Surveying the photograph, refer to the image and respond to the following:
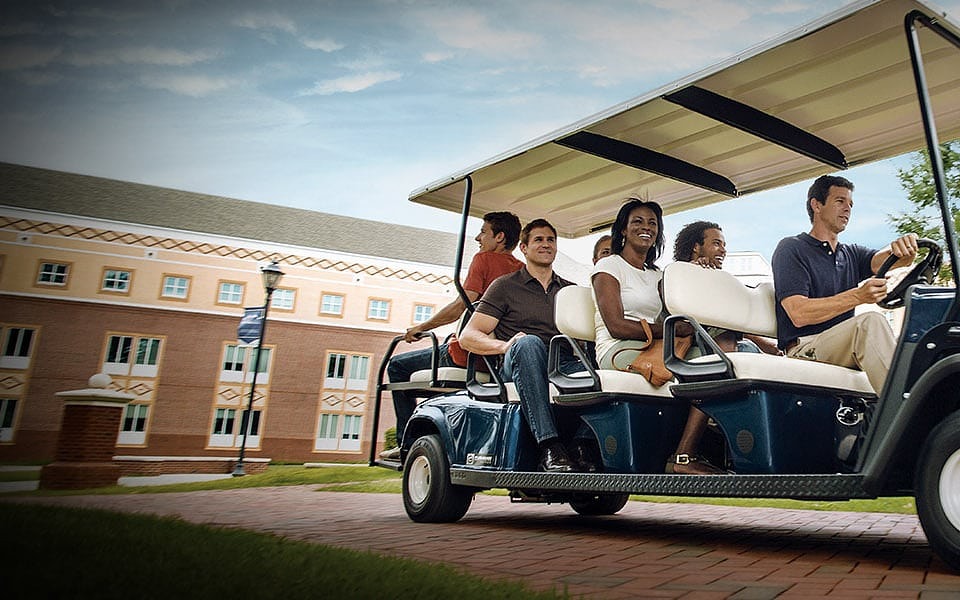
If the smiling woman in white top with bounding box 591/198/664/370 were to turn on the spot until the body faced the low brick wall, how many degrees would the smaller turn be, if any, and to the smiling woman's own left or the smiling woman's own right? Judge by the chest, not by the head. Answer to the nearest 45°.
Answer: approximately 180°

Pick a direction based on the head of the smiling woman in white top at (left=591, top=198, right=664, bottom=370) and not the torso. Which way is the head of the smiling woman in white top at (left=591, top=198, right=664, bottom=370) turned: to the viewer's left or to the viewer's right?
to the viewer's right

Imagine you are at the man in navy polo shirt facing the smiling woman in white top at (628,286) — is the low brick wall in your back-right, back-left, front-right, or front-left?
front-right

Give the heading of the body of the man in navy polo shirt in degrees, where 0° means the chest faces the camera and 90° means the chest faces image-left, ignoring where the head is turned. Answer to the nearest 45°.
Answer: approximately 315°

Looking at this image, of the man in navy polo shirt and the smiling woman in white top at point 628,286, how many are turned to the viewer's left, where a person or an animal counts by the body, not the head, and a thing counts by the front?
0

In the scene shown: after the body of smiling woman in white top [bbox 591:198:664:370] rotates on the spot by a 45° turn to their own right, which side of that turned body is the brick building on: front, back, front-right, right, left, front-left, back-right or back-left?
back-right

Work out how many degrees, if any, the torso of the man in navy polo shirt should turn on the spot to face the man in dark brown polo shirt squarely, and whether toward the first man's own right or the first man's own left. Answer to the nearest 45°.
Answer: approximately 135° to the first man's own right

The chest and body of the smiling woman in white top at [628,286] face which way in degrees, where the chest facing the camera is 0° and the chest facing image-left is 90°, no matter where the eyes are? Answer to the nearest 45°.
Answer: approximately 315°
